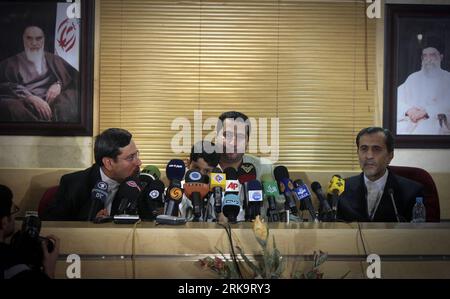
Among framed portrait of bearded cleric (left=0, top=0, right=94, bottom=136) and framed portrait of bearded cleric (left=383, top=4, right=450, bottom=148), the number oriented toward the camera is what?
2

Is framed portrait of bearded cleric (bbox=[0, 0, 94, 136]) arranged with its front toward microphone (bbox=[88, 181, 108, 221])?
yes

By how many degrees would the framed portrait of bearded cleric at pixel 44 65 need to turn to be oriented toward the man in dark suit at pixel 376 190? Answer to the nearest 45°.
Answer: approximately 45° to its left

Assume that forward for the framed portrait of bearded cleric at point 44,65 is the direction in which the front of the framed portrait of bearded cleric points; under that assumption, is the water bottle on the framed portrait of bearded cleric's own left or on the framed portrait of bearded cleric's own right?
on the framed portrait of bearded cleric's own left
